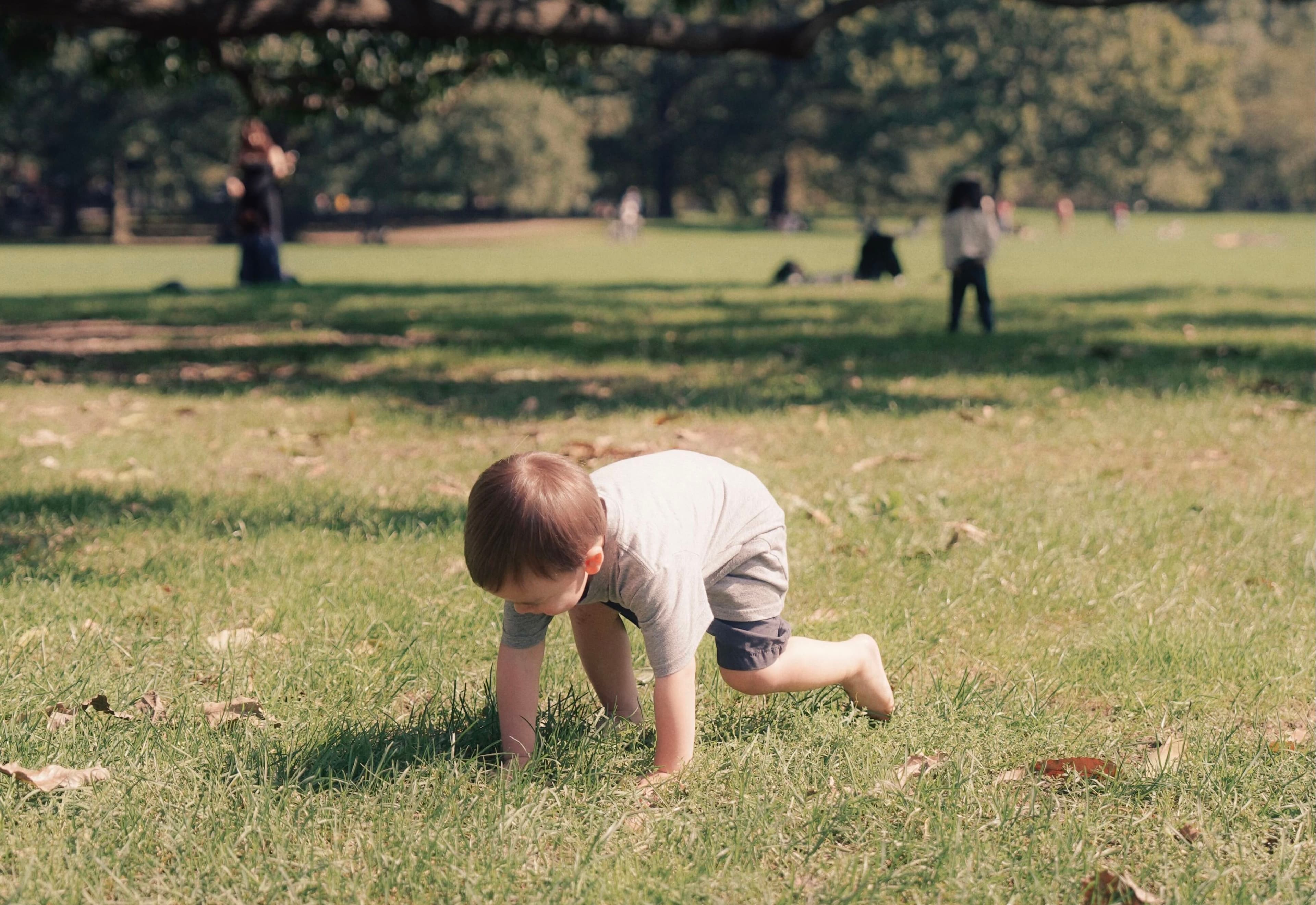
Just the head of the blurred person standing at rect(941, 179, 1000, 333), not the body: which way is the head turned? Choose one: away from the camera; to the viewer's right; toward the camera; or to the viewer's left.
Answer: away from the camera

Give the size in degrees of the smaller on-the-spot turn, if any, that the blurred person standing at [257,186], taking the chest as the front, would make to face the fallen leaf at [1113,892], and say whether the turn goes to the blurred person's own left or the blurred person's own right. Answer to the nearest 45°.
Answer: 0° — they already face it

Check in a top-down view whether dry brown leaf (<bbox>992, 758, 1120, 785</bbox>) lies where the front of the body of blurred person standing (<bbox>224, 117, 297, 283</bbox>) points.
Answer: yes

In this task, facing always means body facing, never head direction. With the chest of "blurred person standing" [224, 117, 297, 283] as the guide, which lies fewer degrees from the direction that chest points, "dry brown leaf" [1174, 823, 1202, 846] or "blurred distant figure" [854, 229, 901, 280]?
the dry brown leaf

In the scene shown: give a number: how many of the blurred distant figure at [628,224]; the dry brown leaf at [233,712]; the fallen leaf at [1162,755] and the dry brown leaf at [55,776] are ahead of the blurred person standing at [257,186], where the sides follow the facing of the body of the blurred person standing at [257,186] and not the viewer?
3

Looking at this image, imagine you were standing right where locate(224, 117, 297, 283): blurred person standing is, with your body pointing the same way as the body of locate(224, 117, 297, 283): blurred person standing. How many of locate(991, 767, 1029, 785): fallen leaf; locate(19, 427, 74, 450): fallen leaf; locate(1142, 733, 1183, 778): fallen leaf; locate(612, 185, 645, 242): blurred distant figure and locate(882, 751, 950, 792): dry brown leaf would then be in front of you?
4

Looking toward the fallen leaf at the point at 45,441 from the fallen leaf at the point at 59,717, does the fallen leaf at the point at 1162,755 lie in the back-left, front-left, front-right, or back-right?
back-right

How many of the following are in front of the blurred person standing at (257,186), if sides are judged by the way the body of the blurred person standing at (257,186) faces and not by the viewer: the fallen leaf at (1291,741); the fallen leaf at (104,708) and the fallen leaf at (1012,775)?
3

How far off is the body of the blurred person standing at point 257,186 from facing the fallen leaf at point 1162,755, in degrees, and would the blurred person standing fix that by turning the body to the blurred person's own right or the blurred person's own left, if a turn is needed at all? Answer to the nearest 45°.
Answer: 0° — they already face it

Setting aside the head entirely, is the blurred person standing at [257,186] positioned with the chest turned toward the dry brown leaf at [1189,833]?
yes
